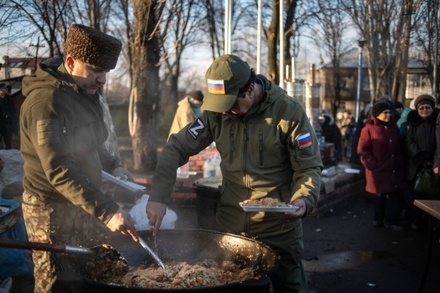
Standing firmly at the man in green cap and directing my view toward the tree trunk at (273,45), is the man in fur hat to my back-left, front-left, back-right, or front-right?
back-left

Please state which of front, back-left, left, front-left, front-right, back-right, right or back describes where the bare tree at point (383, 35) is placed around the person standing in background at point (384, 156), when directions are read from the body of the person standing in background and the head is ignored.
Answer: back-left

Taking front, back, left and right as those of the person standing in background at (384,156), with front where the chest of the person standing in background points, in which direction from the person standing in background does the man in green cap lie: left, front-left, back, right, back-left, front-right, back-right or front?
front-right

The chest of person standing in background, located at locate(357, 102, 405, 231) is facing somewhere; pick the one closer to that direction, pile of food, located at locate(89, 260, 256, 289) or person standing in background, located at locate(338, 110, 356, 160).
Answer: the pile of food

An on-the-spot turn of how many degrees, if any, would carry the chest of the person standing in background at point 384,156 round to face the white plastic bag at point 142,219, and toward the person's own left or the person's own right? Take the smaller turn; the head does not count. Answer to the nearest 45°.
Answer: approximately 90° to the person's own right

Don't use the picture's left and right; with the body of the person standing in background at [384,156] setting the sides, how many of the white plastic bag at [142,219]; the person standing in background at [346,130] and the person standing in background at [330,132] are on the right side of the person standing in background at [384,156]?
1

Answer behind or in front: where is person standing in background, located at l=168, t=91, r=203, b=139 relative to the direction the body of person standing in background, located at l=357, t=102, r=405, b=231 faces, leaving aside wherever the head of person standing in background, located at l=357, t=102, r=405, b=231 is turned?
behind

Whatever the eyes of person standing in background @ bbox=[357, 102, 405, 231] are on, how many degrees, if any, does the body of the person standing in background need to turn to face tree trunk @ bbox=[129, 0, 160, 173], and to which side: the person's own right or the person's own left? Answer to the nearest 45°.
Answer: approximately 135° to the person's own right

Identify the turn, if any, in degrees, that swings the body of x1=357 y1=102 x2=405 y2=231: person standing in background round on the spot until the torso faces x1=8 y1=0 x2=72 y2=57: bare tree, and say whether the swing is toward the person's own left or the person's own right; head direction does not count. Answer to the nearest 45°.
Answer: approximately 135° to the person's own right

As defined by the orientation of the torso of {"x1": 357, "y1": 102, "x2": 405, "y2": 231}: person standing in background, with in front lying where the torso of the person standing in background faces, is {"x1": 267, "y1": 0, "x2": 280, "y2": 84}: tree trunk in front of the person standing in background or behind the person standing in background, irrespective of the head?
behind
